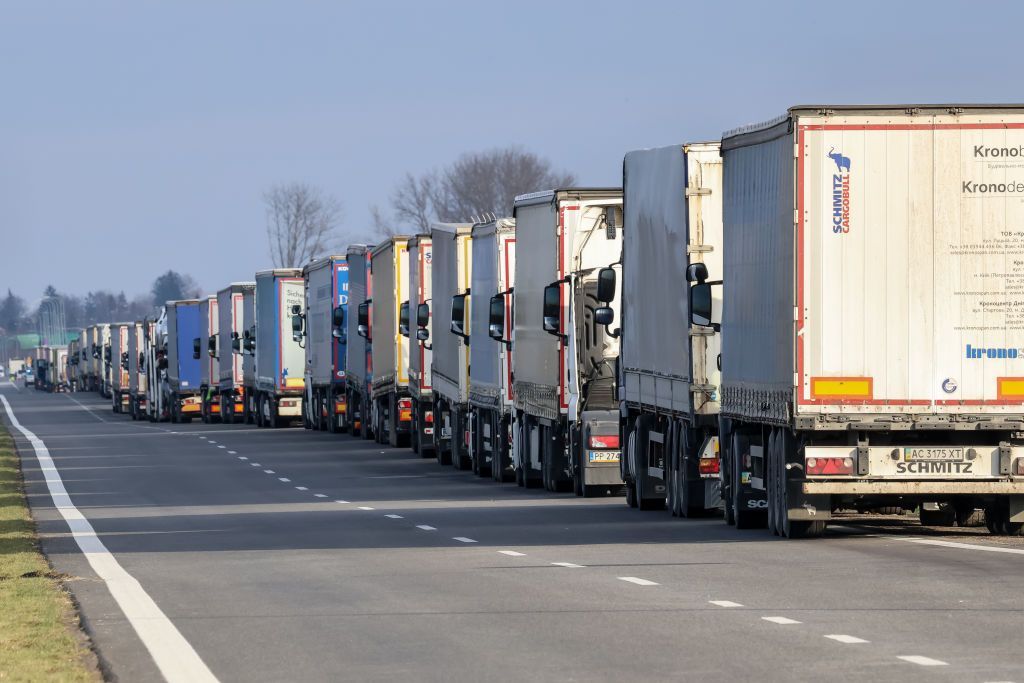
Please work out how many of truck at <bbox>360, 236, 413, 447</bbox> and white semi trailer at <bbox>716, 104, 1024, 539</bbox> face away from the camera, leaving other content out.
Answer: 2

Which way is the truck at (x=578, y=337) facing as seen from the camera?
away from the camera

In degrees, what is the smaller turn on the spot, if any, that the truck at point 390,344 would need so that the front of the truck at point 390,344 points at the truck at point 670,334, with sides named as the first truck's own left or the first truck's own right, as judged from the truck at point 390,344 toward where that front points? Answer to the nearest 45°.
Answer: approximately 180°

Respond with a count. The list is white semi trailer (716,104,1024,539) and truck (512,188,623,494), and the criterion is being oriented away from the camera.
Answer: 2

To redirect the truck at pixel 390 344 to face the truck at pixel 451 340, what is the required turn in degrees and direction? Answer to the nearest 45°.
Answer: approximately 180°

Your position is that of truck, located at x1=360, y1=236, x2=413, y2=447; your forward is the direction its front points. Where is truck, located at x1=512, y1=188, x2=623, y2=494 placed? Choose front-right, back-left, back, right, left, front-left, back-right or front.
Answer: back

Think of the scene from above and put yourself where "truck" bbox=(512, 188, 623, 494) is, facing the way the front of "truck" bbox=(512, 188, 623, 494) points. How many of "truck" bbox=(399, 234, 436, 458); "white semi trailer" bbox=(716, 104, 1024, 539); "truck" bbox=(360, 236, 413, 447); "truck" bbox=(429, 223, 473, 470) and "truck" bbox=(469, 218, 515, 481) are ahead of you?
4

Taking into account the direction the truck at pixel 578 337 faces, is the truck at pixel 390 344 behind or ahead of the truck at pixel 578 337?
ahead

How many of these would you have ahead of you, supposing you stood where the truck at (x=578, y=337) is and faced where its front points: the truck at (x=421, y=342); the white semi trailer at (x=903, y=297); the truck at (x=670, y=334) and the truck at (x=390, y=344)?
2

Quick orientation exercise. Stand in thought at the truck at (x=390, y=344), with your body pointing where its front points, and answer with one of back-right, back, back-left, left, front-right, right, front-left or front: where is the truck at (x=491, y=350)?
back

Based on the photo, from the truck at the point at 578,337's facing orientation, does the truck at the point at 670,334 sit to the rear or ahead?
to the rear

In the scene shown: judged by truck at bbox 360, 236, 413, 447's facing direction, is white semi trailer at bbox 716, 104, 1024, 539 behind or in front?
behind

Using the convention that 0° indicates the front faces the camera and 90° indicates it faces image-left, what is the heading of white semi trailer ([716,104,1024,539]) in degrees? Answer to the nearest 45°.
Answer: approximately 180°

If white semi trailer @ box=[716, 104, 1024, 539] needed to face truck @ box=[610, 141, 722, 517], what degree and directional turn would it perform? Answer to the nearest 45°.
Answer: approximately 45° to its left

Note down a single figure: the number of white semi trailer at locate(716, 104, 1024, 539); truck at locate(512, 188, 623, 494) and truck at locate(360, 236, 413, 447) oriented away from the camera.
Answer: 3

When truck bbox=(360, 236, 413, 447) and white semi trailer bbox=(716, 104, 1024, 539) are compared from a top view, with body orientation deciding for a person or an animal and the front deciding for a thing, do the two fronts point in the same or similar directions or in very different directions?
same or similar directions

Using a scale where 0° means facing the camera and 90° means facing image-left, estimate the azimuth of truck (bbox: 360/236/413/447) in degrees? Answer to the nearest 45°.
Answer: approximately 180°

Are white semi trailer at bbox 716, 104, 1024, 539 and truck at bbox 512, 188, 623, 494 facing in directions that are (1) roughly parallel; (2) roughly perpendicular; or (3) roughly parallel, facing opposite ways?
roughly parallel

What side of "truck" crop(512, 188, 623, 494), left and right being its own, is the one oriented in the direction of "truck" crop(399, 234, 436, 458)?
front
